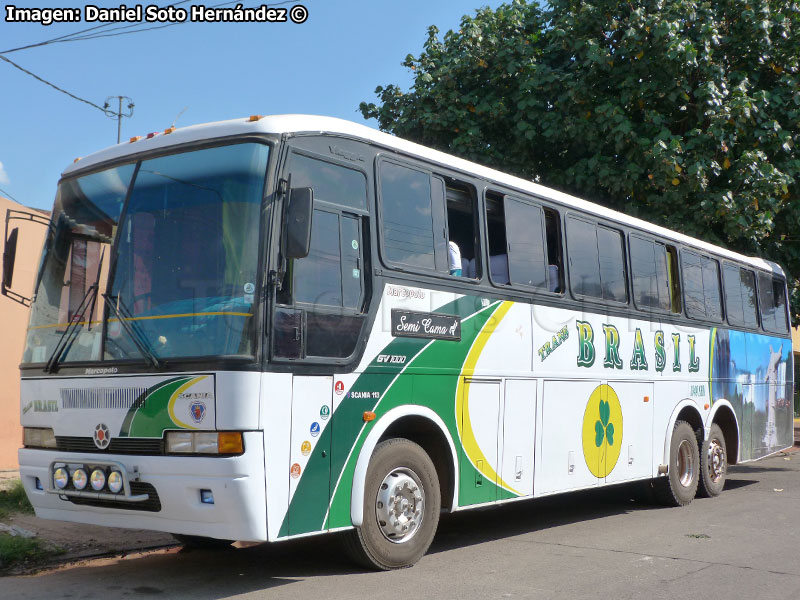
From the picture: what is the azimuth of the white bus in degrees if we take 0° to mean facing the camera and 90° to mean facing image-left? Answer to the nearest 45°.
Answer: approximately 45°

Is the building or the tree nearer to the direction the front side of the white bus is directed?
the building

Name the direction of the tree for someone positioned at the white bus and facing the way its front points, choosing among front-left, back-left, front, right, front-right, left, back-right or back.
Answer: back

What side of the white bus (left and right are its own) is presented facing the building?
right

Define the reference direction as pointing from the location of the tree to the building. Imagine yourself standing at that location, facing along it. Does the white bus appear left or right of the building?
left
